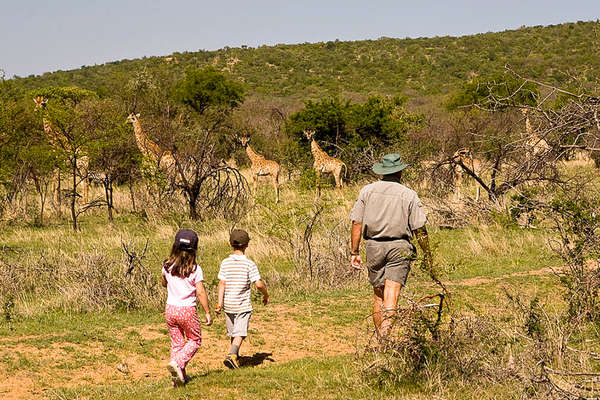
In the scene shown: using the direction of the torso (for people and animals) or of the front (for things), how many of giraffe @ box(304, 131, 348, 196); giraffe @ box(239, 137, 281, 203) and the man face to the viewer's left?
2

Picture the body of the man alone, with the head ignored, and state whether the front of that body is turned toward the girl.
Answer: no

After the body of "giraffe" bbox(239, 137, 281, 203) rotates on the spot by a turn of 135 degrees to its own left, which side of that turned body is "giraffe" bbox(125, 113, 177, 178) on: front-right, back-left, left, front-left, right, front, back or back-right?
right

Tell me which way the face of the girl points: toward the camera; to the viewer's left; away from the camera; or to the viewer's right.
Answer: away from the camera

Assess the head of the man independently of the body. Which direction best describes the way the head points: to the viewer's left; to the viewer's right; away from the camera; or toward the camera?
away from the camera

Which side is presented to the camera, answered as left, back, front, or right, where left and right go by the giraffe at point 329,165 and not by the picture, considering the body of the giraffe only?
left

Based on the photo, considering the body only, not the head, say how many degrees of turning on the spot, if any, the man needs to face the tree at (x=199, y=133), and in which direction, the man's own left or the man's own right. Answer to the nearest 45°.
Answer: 0° — they already face it

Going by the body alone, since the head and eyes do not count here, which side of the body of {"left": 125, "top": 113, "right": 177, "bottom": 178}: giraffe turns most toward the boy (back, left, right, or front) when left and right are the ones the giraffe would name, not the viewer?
left

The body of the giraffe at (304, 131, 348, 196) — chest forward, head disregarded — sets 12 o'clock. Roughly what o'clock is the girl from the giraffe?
The girl is roughly at 9 o'clock from the giraffe.

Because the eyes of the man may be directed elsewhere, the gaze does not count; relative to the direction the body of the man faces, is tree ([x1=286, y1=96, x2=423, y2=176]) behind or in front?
in front

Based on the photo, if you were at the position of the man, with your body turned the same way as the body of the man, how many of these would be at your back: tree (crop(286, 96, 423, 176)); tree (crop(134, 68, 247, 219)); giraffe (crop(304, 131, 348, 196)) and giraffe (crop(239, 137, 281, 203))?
0

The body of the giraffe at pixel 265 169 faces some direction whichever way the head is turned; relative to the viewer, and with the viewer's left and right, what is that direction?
facing to the left of the viewer

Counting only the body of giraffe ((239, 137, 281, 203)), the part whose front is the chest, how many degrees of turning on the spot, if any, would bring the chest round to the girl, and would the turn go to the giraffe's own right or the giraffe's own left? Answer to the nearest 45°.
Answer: approximately 90° to the giraffe's own left

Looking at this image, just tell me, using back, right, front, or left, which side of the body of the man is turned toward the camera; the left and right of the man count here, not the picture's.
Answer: back

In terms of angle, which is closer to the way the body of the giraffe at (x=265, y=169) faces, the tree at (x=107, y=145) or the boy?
the tree

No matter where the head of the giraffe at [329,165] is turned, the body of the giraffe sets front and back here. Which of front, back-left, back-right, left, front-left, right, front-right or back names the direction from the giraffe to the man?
left

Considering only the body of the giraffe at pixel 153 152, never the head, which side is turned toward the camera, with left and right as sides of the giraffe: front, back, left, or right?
left

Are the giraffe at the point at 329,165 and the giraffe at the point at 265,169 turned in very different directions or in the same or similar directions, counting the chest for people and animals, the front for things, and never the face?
same or similar directions

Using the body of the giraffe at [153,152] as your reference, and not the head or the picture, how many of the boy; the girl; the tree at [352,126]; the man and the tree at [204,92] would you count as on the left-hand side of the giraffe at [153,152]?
3

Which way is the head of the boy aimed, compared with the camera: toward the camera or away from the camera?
away from the camera
